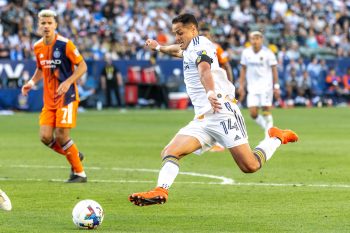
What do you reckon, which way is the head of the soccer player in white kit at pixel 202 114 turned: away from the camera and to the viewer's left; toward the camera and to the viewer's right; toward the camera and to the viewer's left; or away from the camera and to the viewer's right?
toward the camera and to the viewer's left

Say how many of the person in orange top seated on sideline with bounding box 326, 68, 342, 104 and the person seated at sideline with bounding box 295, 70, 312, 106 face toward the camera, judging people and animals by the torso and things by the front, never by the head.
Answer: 2

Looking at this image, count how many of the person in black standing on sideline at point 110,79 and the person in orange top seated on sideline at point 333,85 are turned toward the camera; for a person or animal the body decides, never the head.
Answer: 2

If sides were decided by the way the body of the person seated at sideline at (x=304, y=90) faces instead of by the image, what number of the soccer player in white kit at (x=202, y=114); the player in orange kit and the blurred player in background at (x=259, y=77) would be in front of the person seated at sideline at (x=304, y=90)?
3

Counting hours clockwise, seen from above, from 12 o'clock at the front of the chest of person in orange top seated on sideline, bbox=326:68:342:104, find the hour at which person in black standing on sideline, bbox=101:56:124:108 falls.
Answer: person in black standing on sideline, bbox=101:56:124:108 is roughly at 2 o'clock from person in orange top seated on sideline, bbox=326:68:342:104.

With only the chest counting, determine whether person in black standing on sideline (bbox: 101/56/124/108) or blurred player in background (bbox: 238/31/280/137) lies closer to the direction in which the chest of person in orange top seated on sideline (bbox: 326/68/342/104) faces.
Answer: the blurred player in background

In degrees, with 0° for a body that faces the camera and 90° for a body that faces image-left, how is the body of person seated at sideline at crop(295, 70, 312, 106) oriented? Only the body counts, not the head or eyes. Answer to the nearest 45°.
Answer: approximately 0°

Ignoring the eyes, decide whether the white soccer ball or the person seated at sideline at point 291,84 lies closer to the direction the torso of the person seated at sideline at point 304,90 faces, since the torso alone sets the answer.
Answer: the white soccer ball

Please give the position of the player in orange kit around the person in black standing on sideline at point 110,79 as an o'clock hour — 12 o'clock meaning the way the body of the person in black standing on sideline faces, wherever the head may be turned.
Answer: The player in orange kit is roughly at 12 o'clock from the person in black standing on sideline.
